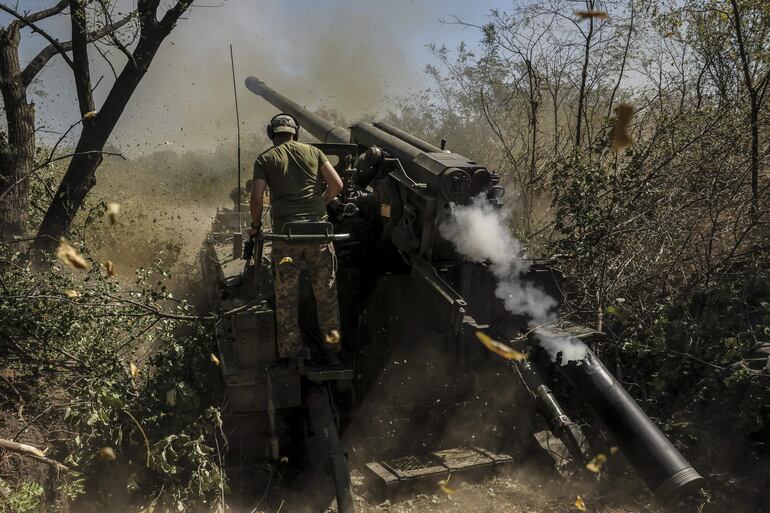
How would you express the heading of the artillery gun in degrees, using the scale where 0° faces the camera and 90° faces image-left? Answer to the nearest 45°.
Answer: approximately 135°

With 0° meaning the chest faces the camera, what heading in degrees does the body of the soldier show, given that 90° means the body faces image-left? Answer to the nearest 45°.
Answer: approximately 180°

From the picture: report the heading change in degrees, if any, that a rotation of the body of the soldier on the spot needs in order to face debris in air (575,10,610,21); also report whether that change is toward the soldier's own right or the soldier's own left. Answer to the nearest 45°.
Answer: approximately 45° to the soldier's own right

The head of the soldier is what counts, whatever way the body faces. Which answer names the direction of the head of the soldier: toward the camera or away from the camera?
away from the camera

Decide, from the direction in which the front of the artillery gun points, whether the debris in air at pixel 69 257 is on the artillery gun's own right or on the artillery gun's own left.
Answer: on the artillery gun's own left

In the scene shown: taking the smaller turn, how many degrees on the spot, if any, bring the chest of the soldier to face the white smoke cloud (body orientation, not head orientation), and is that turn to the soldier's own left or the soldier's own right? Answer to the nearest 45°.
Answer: approximately 90° to the soldier's own right

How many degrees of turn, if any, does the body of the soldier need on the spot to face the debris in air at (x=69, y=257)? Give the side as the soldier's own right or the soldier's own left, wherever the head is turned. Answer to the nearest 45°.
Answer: approximately 90° to the soldier's own left

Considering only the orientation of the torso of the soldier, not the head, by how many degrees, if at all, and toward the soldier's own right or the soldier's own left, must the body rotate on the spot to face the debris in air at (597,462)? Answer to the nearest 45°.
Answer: approximately 90° to the soldier's own right

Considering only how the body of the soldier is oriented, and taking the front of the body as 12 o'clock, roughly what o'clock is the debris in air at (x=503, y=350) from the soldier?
The debris in air is roughly at 3 o'clock from the soldier.

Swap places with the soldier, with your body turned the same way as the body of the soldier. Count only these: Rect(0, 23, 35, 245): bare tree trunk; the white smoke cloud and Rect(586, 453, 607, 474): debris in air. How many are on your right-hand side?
2

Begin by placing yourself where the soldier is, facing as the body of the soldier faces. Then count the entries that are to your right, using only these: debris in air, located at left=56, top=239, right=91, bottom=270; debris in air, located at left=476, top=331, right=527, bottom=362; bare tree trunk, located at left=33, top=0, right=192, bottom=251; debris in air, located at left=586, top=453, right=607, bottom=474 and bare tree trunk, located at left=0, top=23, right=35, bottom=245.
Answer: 2
